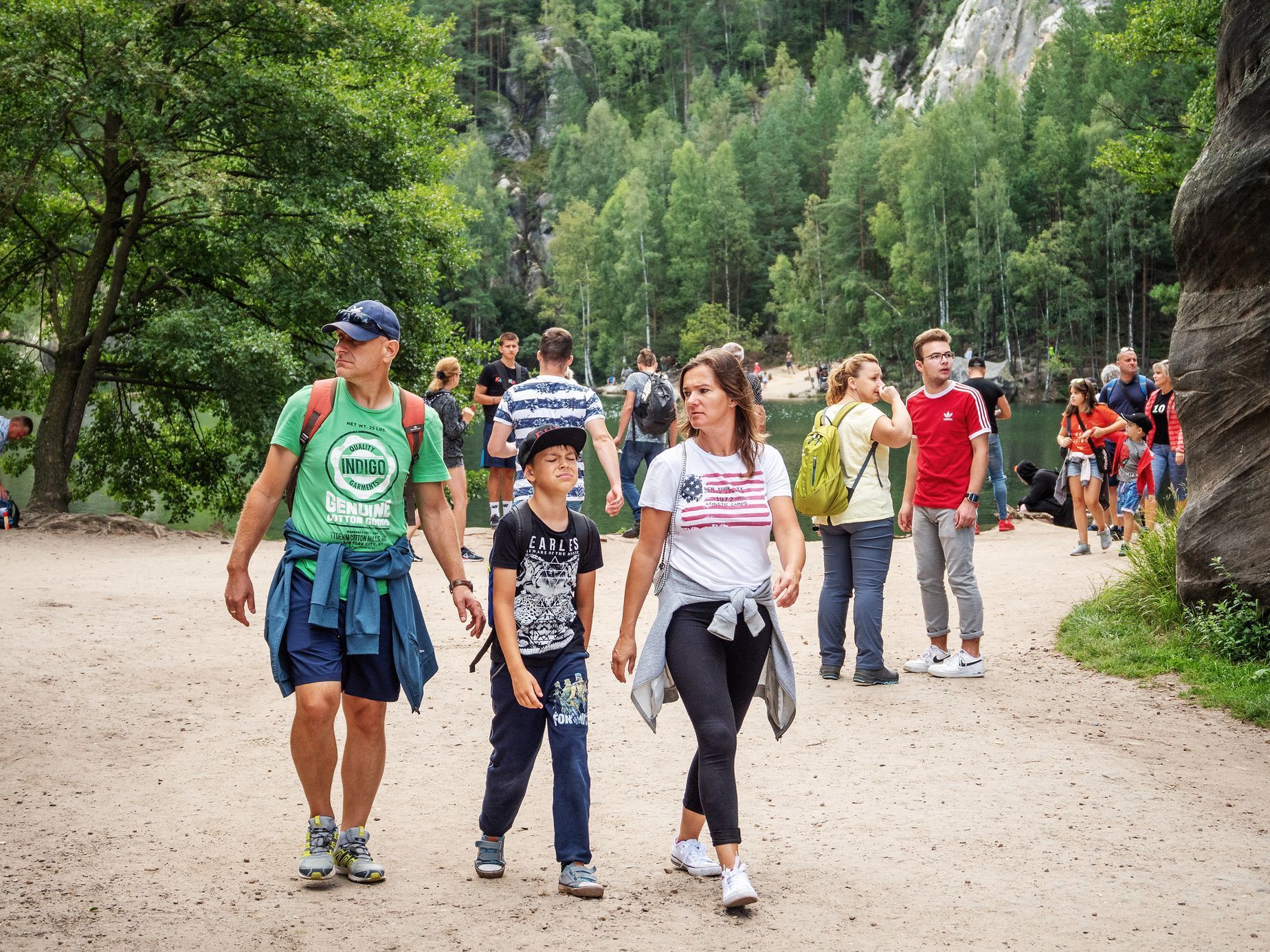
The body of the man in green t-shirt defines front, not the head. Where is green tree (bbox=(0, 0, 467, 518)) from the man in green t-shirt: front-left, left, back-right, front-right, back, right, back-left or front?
back

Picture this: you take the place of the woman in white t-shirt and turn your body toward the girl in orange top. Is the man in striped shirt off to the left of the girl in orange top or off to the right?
left

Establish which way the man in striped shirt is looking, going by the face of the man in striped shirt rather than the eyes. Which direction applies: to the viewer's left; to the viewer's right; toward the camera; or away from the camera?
away from the camera

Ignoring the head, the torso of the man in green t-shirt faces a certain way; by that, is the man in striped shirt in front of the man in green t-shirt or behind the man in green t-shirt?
behind

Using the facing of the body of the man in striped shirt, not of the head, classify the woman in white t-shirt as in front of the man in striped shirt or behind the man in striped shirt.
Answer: behind

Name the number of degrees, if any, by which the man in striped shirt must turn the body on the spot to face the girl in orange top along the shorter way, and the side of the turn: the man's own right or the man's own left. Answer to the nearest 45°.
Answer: approximately 45° to the man's own right

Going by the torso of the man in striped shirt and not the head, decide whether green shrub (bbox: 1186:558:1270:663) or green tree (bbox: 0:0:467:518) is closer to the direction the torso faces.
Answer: the green tree

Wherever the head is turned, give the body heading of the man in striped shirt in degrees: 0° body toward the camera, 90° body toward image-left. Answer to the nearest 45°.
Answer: approximately 180°

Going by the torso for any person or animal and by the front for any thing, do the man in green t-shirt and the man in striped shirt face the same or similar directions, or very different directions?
very different directions

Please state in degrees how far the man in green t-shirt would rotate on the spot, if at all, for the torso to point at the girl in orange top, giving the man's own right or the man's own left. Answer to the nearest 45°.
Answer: approximately 135° to the man's own left

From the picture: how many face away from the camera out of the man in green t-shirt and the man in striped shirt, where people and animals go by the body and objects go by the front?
1

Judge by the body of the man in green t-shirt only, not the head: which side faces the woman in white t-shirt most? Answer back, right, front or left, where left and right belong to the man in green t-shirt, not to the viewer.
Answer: left
